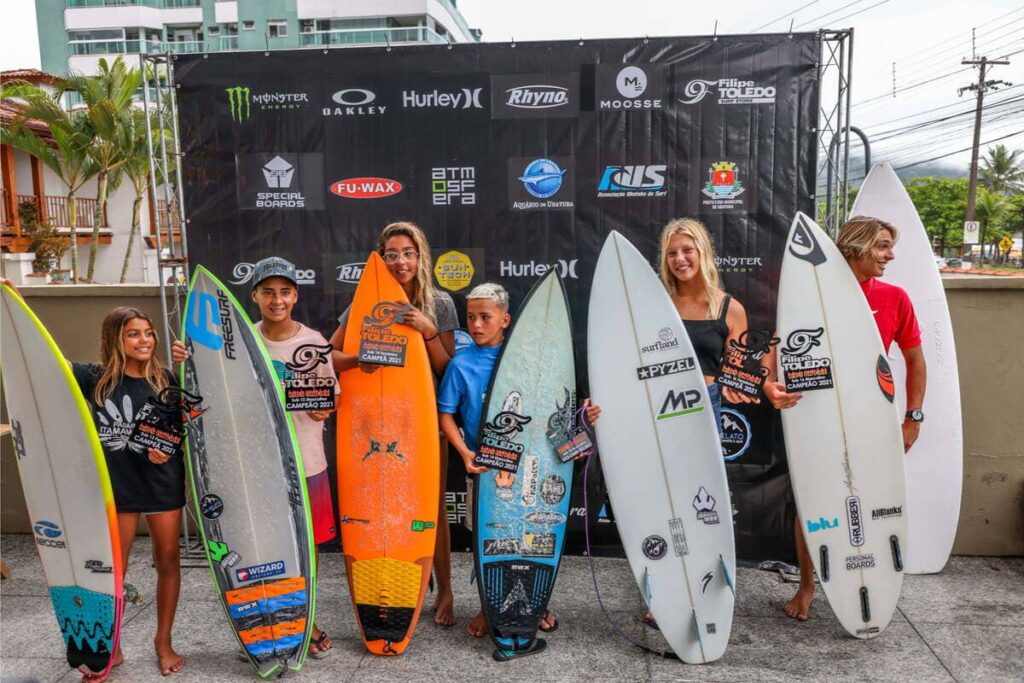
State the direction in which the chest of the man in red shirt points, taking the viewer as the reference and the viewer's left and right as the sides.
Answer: facing the viewer

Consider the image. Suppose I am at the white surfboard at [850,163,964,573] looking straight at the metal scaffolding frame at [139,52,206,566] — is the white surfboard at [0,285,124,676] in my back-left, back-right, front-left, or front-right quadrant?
front-left

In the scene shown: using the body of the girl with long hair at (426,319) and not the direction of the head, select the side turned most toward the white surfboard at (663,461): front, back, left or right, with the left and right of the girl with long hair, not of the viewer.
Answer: left

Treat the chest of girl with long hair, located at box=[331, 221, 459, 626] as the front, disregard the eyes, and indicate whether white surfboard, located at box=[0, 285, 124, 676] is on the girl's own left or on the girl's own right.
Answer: on the girl's own right

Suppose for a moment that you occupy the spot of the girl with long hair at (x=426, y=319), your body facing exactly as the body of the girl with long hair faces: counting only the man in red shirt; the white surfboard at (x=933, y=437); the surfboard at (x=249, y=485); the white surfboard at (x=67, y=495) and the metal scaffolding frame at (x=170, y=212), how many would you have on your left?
2

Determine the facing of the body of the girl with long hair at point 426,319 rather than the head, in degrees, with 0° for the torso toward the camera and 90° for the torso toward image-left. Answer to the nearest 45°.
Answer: approximately 0°

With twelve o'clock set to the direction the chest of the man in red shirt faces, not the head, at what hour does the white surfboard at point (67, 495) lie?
The white surfboard is roughly at 2 o'clock from the man in red shirt.

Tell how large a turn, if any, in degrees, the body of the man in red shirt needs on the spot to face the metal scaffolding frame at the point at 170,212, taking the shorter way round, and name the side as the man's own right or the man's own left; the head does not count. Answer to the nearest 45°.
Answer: approximately 90° to the man's own right

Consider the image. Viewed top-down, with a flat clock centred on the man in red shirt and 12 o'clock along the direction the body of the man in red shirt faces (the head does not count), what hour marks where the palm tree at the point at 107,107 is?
The palm tree is roughly at 4 o'clock from the man in red shirt.

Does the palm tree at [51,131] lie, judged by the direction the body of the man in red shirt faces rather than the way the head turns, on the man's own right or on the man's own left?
on the man's own right

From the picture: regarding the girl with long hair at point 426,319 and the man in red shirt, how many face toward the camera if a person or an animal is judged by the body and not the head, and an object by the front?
2

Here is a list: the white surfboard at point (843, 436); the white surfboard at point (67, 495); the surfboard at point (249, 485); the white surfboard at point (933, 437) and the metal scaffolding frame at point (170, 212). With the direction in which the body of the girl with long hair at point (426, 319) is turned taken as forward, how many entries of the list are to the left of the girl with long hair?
2

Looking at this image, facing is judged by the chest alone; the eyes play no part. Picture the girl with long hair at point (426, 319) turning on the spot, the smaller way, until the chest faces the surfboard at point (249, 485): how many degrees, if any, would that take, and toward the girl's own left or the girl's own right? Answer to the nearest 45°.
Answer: approximately 90° to the girl's own right

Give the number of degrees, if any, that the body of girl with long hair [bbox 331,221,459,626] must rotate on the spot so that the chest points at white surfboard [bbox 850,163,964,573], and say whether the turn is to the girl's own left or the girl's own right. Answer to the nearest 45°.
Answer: approximately 90° to the girl's own left
